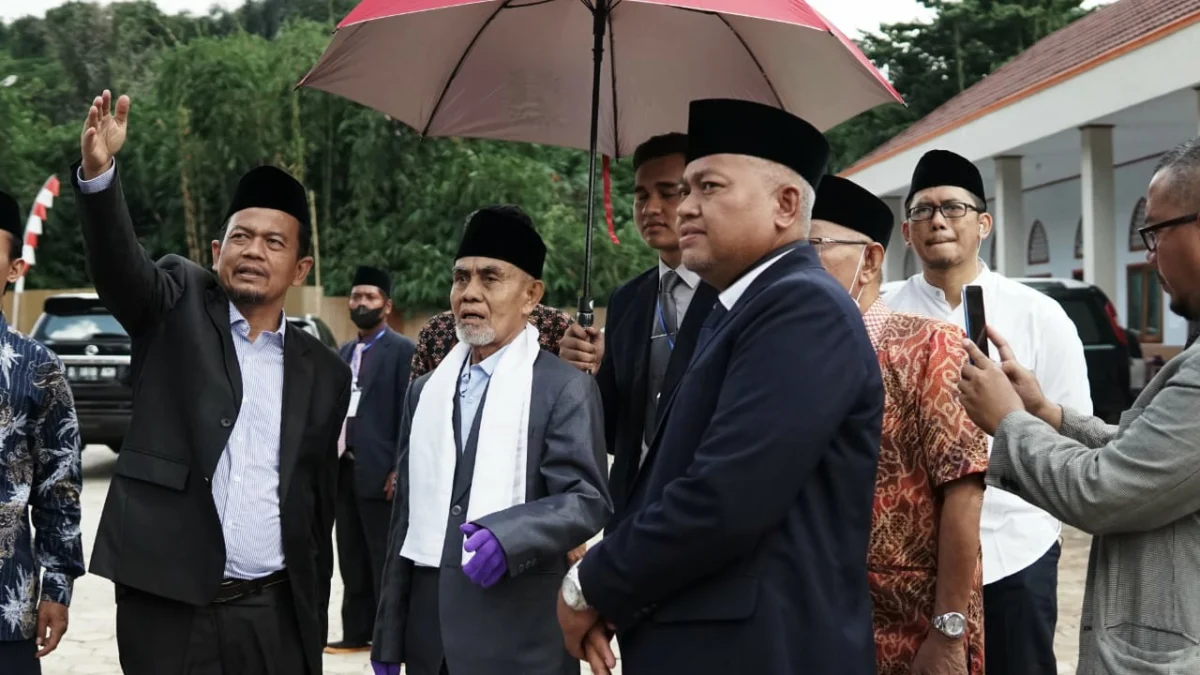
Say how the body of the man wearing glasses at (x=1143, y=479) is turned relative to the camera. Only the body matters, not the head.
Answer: to the viewer's left

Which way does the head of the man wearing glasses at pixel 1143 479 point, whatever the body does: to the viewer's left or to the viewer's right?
to the viewer's left

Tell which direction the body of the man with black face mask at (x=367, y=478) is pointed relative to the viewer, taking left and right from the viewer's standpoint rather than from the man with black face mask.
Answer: facing the viewer and to the left of the viewer

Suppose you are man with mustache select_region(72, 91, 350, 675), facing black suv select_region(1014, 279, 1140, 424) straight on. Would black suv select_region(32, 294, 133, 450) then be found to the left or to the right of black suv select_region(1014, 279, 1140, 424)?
left

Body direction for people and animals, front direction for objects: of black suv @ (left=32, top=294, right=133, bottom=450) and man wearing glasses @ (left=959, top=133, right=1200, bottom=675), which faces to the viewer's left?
the man wearing glasses

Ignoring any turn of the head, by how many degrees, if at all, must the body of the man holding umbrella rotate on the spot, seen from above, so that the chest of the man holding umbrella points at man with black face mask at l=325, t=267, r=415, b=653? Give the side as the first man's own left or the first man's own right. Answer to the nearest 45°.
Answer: approximately 90° to the first man's own right

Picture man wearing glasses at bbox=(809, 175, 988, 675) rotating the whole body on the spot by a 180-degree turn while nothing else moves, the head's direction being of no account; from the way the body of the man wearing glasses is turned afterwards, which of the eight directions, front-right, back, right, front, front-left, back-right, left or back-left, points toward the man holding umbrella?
back-left

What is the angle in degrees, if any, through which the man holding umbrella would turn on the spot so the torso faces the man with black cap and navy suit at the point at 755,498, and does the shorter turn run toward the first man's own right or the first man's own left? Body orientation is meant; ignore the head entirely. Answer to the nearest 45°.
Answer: approximately 45° to the first man's own left

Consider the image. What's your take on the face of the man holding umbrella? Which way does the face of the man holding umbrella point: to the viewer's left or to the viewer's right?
to the viewer's left

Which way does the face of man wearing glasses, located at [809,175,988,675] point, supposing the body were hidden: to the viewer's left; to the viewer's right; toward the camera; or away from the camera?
to the viewer's left

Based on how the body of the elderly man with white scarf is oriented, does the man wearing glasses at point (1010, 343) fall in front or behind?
behind

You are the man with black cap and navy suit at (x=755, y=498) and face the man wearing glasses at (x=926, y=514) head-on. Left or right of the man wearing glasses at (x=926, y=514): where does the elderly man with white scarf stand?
left
